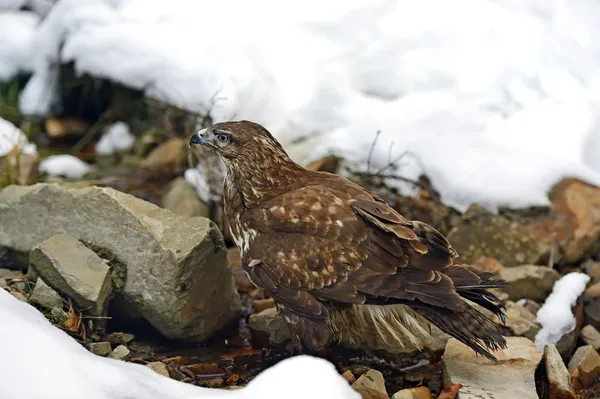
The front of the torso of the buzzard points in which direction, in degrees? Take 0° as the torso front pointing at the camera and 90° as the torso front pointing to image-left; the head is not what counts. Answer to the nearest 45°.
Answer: approximately 90°

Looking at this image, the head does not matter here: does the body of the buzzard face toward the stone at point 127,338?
yes

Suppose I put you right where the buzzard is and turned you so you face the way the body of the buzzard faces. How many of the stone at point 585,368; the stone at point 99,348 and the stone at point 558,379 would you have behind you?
2

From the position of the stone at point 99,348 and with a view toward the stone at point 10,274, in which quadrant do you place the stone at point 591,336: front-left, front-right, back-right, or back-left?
back-right

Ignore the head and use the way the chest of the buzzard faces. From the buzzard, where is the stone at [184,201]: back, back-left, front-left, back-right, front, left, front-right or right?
front-right

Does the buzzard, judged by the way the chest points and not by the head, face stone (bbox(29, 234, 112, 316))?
yes

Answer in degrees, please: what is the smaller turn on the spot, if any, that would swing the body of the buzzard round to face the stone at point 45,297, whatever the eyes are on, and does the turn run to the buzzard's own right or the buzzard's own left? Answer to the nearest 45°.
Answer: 0° — it already faces it

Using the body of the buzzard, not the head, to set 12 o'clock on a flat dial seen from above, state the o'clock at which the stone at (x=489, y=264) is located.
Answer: The stone is roughly at 4 o'clock from the buzzard.

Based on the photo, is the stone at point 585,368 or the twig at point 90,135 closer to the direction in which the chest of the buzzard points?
the twig

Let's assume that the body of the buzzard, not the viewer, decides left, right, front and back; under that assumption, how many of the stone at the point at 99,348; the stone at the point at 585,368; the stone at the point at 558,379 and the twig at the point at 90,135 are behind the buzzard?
2

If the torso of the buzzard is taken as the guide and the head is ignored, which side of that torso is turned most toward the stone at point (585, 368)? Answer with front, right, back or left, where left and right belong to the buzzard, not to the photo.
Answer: back
